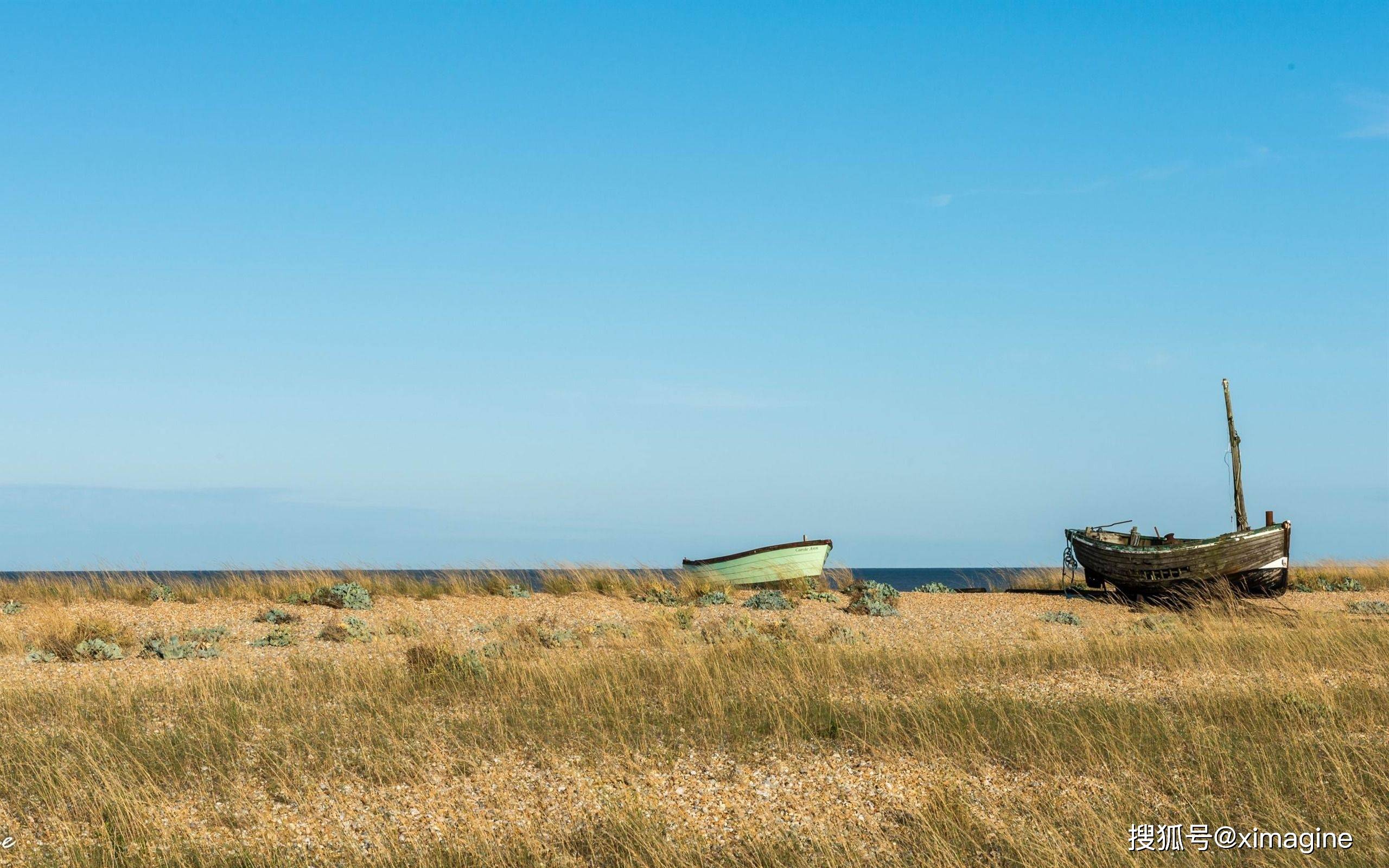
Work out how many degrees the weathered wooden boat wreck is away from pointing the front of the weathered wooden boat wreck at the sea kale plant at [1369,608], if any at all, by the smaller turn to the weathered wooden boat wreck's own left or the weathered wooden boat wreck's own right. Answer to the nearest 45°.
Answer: approximately 45° to the weathered wooden boat wreck's own right

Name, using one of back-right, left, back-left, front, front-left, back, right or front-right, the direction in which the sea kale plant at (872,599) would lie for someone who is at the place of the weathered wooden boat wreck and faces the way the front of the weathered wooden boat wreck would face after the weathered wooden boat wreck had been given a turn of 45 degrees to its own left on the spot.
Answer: back

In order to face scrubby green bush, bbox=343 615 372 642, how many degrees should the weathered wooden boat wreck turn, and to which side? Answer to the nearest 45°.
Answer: approximately 135° to its right

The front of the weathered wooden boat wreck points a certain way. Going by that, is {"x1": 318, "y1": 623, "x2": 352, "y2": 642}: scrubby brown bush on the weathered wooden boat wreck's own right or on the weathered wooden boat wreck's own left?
on the weathered wooden boat wreck's own right

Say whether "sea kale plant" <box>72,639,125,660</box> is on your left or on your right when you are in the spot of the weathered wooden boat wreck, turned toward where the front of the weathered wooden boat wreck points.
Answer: on your right

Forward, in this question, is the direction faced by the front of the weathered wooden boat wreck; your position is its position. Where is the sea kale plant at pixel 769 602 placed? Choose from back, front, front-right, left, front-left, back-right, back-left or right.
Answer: back-right

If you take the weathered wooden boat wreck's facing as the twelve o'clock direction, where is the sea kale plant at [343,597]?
The sea kale plant is roughly at 5 o'clock from the weathered wooden boat wreck.

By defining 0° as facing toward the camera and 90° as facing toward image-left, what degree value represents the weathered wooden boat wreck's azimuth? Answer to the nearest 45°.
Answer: approximately 270°

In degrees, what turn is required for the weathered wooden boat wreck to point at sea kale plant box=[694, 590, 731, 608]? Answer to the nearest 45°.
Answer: approximately 135° to its right

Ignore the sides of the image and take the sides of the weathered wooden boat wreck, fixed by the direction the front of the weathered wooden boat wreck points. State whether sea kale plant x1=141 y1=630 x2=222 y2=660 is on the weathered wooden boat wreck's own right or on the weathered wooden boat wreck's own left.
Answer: on the weathered wooden boat wreck's own right
